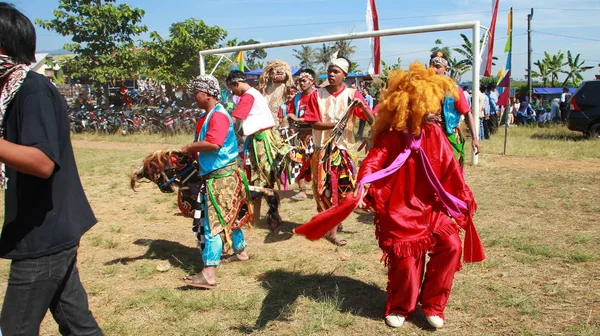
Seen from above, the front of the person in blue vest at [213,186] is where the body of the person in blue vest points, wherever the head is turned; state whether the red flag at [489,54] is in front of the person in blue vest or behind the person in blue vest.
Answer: behind

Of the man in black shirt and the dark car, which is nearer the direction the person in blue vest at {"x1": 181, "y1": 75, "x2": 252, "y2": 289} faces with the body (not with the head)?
the man in black shirt

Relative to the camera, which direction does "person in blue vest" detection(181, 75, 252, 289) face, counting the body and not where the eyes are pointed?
to the viewer's left

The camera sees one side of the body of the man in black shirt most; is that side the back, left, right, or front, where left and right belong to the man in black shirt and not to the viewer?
left

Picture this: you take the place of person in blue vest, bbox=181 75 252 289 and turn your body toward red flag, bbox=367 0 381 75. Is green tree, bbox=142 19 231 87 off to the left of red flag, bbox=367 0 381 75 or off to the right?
left

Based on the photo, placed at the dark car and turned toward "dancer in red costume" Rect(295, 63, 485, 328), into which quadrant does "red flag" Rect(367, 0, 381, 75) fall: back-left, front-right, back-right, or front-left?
front-right

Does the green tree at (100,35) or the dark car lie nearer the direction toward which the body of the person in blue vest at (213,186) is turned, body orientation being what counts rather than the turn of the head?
the green tree
